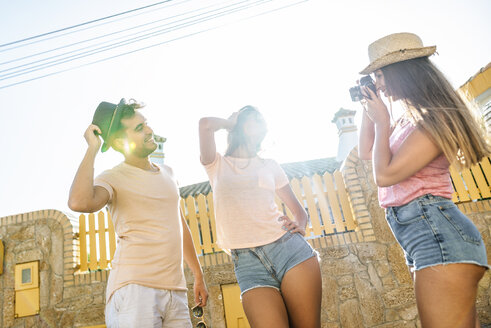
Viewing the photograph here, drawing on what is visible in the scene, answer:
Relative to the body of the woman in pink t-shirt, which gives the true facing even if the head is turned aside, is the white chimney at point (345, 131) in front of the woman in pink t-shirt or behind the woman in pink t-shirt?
behind

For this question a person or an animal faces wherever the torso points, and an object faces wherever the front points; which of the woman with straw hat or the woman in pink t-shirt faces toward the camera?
the woman in pink t-shirt

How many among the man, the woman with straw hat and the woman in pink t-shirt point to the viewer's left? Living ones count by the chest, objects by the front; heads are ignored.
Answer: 1

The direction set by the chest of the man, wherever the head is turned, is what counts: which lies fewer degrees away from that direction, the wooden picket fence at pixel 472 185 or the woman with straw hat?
the woman with straw hat

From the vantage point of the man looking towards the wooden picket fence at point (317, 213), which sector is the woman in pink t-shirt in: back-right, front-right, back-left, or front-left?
front-right

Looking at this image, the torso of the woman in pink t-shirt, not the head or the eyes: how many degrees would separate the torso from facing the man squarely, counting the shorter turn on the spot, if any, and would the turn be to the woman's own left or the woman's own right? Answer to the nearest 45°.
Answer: approximately 90° to the woman's own right

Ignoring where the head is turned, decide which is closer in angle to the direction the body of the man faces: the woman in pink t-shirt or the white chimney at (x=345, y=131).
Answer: the woman in pink t-shirt

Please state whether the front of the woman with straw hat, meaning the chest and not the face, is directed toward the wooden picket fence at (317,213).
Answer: no

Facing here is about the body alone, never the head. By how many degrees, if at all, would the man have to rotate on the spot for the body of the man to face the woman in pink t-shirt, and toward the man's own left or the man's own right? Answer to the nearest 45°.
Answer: approximately 45° to the man's own left

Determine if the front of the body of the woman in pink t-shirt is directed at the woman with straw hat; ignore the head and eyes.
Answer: no

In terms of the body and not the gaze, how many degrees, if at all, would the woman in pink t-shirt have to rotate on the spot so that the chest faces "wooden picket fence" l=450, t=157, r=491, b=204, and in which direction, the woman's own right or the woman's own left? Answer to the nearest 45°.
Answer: approximately 135° to the woman's own left

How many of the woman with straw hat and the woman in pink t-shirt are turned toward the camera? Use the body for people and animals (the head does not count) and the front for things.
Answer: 1

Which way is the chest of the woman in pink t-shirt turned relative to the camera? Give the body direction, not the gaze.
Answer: toward the camera

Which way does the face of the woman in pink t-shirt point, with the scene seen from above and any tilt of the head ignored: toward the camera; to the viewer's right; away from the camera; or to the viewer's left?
toward the camera

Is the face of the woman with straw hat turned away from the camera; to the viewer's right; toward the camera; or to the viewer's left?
to the viewer's left

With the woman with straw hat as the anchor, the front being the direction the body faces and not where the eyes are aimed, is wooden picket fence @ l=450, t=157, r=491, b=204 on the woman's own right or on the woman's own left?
on the woman's own right

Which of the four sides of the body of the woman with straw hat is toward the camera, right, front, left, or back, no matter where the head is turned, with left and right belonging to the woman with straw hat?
left
